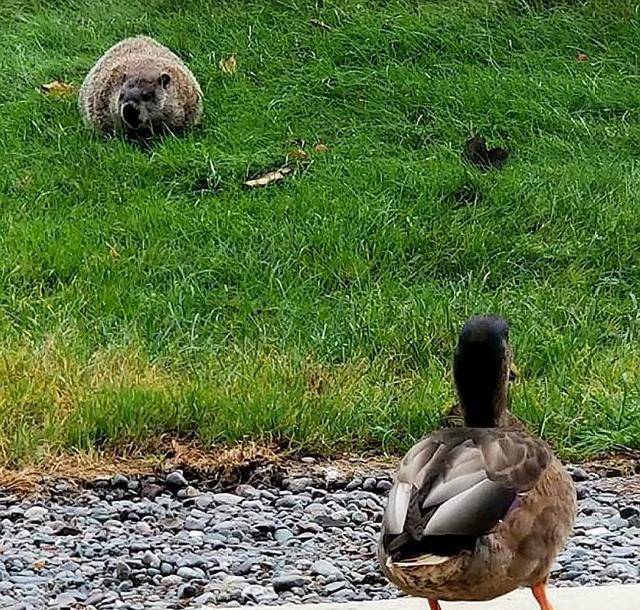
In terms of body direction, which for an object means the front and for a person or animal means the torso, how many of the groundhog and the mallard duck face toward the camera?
1

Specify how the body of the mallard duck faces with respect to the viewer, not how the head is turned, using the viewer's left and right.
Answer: facing away from the viewer and to the right of the viewer

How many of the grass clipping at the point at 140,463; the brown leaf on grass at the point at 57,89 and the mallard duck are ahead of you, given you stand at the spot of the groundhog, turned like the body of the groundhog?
2

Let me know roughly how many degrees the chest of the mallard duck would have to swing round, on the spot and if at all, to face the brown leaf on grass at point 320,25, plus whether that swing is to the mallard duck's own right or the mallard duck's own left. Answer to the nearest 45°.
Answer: approximately 45° to the mallard duck's own left

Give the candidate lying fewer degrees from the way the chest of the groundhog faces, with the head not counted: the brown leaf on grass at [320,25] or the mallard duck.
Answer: the mallard duck

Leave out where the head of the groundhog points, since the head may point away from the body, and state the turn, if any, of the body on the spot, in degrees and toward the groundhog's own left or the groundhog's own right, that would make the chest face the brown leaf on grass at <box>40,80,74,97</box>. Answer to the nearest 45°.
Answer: approximately 135° to the groundhog's own right

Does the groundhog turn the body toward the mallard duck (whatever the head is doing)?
yes

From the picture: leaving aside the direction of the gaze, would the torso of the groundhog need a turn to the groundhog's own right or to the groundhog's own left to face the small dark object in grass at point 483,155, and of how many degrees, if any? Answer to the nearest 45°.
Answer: approximately 45° to the groundhog's own left

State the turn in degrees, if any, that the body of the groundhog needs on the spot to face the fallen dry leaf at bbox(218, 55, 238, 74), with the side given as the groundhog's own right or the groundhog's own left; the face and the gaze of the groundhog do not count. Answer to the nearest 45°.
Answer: approximately 135° to the groundhog's own left

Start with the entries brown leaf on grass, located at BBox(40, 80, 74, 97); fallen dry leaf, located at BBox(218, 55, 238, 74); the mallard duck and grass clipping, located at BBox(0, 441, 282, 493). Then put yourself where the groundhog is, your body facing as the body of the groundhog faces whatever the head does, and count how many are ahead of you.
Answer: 2

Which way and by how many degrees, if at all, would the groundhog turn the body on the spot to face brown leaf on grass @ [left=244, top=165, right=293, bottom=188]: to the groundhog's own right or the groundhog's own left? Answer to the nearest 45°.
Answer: approximately 45° to the groundhog's own left
